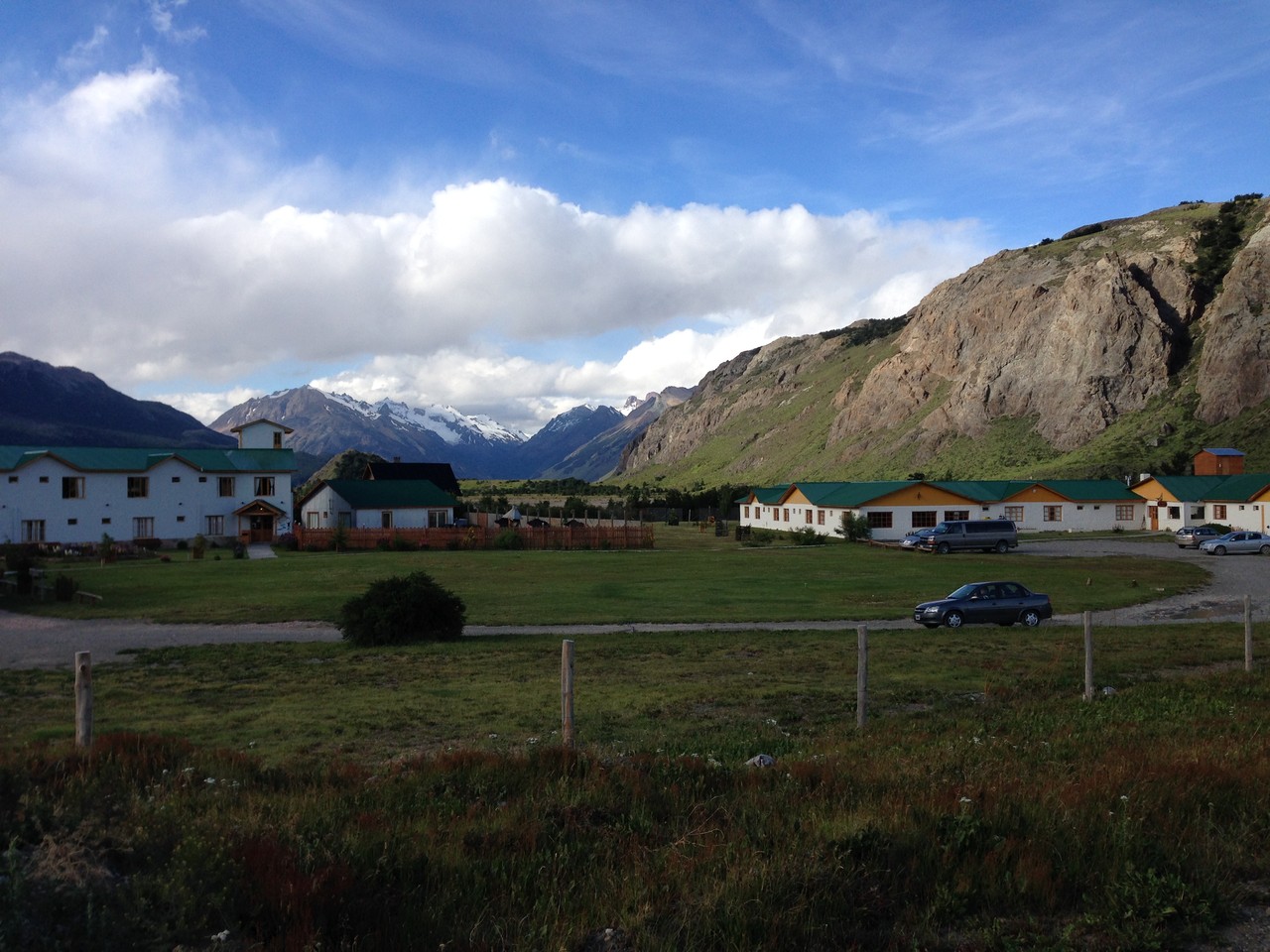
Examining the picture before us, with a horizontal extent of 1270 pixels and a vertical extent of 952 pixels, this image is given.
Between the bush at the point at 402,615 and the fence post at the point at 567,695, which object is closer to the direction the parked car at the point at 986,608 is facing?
the bush

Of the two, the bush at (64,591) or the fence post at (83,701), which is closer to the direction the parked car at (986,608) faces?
the bush

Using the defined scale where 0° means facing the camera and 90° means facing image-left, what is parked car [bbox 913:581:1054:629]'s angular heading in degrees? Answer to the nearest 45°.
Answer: approximately 90°

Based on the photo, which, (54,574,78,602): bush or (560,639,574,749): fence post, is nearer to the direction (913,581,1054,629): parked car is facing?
the bush

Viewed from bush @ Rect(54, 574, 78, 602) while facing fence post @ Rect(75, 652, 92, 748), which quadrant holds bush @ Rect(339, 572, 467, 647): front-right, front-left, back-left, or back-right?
front-left

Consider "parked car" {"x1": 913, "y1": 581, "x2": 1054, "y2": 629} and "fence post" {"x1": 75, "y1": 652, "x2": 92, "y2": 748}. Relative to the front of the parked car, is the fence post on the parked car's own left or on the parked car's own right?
on the parked car's own left

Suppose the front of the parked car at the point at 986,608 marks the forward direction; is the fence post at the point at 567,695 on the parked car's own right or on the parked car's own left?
on the parked car's own left

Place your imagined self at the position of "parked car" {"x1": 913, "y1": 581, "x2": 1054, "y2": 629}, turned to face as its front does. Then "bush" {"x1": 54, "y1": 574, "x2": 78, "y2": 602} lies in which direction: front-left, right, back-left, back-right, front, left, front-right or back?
front

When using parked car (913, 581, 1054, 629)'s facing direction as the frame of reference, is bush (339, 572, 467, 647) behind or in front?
in front
